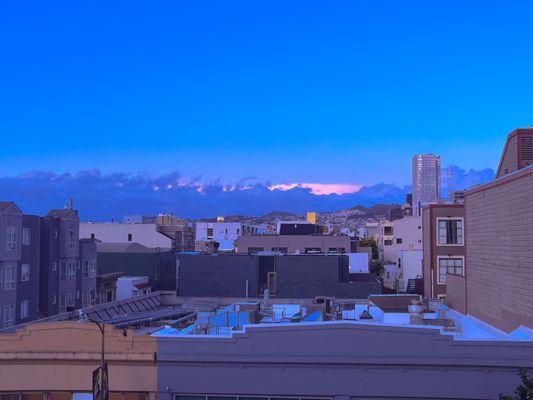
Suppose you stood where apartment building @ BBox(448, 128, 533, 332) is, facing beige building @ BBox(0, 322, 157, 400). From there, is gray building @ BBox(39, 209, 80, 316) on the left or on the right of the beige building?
right

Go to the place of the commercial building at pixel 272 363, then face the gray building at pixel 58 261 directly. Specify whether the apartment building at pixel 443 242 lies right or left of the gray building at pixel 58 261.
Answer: right

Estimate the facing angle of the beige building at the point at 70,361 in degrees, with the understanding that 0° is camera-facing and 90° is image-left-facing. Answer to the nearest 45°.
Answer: approximately 0°

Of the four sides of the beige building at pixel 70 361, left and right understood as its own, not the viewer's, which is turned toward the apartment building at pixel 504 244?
left

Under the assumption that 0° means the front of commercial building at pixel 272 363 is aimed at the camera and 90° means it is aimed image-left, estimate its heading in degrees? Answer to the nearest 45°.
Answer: approximately 0°

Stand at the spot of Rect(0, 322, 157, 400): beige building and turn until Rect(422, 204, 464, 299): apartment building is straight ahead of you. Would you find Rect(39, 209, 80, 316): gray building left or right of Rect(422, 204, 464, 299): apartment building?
left

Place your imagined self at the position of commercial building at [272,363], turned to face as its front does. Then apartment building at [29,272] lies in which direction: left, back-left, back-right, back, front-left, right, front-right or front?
back-right

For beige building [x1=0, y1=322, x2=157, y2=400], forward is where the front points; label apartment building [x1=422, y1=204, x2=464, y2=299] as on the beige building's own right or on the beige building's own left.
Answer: on the beige building's own left

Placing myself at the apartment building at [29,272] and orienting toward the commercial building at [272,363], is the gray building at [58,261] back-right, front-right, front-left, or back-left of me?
back-left

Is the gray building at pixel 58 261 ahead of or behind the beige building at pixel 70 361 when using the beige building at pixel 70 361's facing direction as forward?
behind
